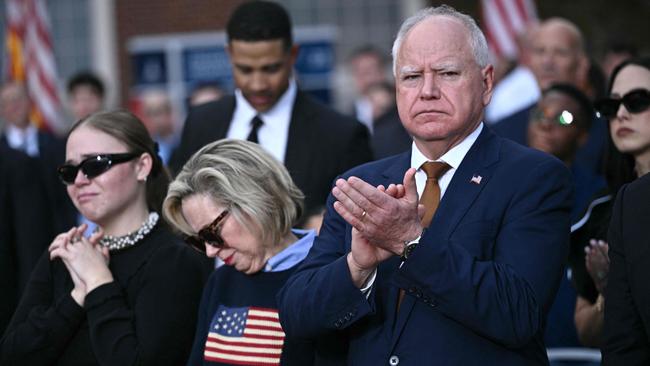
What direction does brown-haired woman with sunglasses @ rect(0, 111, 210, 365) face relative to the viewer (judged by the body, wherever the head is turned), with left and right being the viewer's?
facing the viewer and to the left of the viewer

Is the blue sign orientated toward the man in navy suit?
yes

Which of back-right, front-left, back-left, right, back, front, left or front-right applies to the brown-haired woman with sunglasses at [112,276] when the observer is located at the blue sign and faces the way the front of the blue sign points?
front

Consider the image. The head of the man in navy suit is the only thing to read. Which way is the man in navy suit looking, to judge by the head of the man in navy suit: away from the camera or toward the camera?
toward the camera

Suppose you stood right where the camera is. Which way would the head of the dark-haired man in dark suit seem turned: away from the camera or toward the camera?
toward the camera

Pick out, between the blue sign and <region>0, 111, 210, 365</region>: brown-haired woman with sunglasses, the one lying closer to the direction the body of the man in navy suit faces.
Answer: the brown-haired woman with sunglasses

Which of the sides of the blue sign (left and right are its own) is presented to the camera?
front

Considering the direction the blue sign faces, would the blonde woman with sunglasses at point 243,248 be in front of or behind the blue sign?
in front

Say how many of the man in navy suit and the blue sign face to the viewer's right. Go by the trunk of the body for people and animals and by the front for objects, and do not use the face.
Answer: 0

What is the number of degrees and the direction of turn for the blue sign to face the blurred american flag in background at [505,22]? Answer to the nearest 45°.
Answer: approximately 45° to its left

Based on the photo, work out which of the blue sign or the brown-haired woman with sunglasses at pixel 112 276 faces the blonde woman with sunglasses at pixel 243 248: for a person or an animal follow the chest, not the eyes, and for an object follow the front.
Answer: the blue sign

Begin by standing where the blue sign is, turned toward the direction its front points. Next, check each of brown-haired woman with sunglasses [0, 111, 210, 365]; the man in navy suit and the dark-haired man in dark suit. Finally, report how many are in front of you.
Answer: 3
